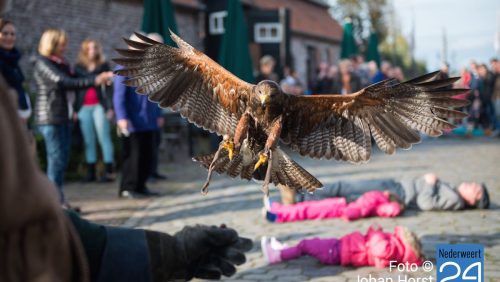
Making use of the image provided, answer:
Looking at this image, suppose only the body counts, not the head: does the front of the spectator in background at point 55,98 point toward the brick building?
no

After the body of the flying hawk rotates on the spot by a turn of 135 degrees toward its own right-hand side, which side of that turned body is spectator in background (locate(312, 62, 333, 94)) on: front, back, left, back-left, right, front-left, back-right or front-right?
front-right

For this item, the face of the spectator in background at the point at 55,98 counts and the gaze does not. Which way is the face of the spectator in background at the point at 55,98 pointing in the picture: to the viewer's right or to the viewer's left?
to the viewer's right

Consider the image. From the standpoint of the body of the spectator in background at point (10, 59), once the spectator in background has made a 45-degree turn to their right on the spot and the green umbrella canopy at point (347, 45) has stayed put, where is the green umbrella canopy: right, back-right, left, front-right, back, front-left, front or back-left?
back-left

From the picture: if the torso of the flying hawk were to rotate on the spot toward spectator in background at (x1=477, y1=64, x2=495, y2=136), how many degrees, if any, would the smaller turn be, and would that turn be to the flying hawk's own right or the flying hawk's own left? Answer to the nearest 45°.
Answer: approximately 135° to the flying hawk's own left

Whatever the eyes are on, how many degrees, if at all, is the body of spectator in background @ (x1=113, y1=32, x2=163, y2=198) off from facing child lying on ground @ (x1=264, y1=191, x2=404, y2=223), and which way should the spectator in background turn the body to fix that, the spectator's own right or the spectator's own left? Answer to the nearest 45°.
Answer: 0° — they already face them

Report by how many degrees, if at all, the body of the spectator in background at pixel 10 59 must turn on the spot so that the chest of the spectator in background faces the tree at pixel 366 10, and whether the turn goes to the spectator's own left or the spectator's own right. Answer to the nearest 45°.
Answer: approximately 90° to the spectator's own left

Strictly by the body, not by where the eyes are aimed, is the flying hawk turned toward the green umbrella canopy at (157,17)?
no

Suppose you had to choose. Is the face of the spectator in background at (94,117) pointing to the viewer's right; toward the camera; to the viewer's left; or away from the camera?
toward the camera

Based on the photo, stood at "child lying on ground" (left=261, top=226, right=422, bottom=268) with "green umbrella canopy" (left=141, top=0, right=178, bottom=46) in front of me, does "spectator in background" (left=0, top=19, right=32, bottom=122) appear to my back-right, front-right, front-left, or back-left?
front-left

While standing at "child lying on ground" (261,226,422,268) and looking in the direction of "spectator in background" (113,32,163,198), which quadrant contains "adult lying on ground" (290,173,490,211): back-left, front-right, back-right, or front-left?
front-right

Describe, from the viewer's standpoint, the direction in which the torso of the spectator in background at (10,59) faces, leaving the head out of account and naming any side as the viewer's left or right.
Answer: facing the viewer and to the right of the viewer

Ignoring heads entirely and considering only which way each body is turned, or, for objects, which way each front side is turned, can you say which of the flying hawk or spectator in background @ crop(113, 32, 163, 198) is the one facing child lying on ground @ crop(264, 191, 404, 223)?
the spectator in background

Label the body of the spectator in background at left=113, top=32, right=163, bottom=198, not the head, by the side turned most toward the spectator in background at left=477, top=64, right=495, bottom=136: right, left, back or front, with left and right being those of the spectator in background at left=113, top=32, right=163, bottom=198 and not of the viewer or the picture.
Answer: left

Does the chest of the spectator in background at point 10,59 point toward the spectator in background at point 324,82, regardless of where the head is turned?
no
